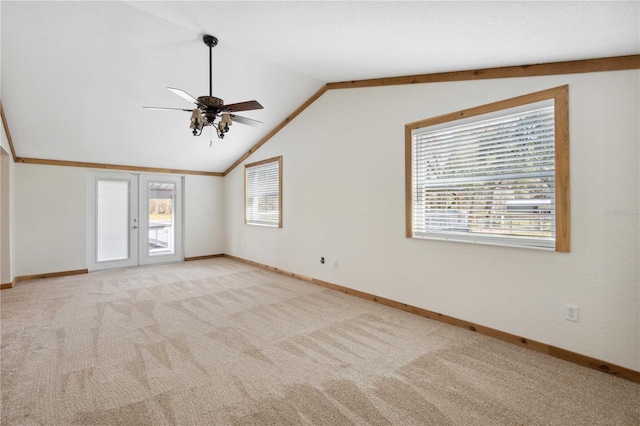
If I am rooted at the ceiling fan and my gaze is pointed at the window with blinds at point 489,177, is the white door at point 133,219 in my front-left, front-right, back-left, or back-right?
back-left

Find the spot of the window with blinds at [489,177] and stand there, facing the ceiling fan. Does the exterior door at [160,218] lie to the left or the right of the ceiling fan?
right

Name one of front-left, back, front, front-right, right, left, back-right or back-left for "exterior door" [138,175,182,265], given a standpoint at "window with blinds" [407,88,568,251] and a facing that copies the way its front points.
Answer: front-right

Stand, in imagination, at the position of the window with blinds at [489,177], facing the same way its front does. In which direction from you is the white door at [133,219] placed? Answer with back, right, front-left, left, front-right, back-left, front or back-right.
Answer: front-right

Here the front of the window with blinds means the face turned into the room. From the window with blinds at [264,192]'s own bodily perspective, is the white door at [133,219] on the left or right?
on its right

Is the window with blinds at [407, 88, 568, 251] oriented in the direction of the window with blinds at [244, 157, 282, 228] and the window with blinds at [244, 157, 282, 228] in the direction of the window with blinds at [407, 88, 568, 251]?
no

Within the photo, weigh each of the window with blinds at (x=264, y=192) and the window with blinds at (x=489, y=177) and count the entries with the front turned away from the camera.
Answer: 0

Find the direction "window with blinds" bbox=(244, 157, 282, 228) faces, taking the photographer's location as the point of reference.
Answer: facing the viewer and to the left of the viewer

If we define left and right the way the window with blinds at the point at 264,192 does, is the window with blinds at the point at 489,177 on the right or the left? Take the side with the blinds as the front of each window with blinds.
on its left

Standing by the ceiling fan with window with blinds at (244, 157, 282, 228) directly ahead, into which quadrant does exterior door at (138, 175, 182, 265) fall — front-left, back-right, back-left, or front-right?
front-left

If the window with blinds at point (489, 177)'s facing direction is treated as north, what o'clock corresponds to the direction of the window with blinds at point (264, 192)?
the window with blinds at point (264, 192) is roughly at 2 o'clock from the window with blinds at point (489, 177).

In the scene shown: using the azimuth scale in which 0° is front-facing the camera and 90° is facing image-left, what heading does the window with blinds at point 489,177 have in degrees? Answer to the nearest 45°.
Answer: approximately 45°
